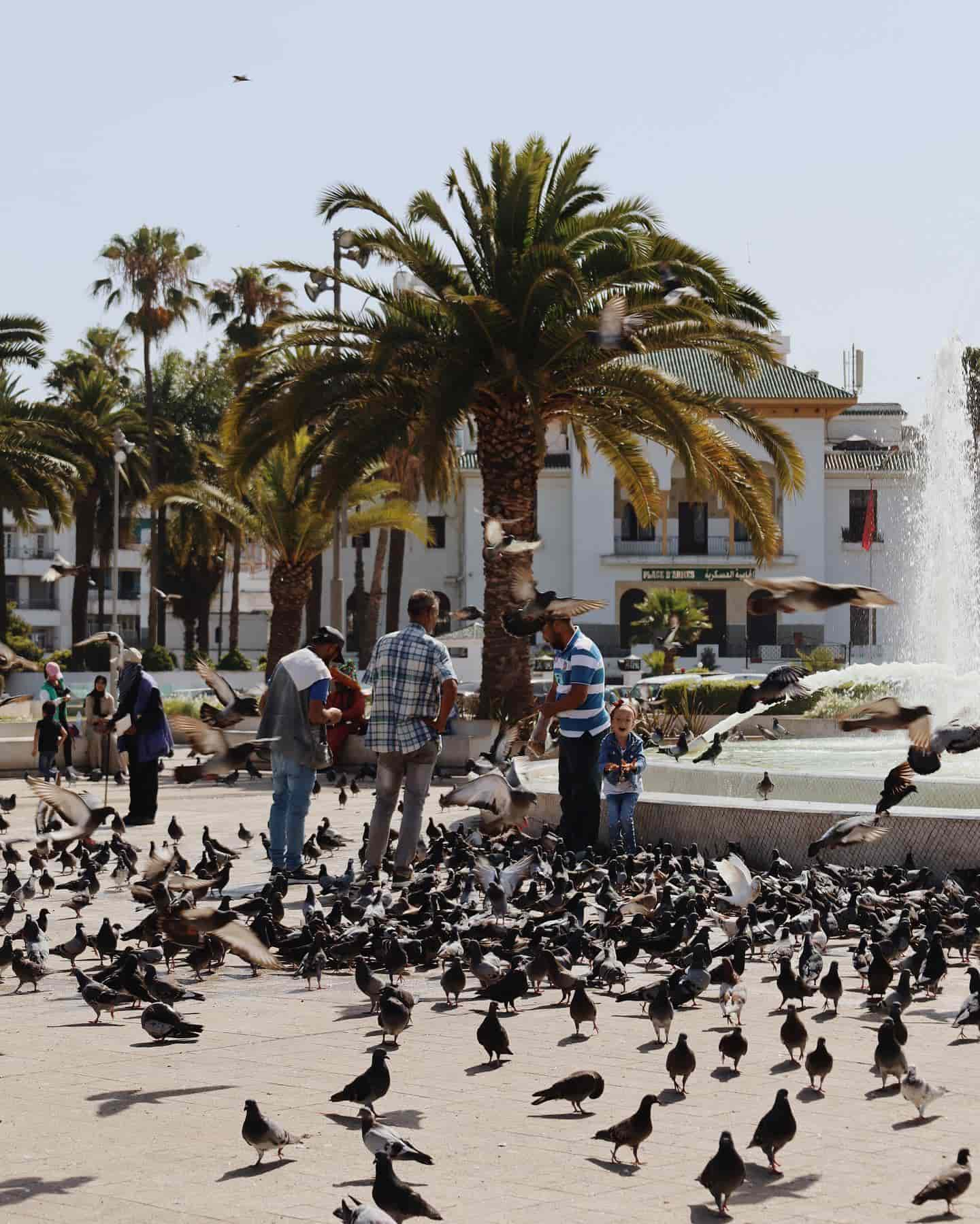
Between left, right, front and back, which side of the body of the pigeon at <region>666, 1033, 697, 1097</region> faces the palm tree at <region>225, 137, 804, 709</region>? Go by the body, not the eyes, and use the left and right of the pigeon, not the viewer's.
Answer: back

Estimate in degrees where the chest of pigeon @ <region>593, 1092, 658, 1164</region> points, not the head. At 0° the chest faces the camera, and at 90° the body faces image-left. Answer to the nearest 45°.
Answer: approximately 270°

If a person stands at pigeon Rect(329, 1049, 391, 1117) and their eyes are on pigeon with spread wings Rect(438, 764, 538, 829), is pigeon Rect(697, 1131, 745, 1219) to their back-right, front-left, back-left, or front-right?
back-right

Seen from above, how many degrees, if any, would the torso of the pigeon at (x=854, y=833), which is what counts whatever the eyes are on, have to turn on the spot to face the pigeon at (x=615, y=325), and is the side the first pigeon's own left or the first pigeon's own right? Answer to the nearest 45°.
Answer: approximately 90° to the first pigeon's own right

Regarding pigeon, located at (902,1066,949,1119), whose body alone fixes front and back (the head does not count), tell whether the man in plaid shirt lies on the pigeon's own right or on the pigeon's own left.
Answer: on the pigeon's own right

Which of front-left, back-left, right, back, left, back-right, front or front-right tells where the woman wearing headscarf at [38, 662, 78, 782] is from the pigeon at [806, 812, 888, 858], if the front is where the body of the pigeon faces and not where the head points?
front-right

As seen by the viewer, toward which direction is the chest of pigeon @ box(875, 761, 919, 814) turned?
to the viewer's left

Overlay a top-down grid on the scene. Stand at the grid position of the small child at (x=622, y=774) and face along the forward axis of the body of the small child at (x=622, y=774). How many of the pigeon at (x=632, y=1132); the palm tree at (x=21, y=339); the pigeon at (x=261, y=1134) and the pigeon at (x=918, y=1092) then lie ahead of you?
3

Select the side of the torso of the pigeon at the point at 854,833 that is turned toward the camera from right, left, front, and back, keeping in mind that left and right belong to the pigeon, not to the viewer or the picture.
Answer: left

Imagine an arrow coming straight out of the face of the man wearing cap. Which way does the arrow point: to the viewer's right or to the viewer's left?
to the viewer's right

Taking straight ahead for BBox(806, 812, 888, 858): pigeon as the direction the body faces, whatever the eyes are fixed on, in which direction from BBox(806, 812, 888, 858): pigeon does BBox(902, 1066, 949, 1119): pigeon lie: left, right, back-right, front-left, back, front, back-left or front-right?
left

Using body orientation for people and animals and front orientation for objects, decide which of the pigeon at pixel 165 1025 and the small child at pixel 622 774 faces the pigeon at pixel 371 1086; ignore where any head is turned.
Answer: the small child
